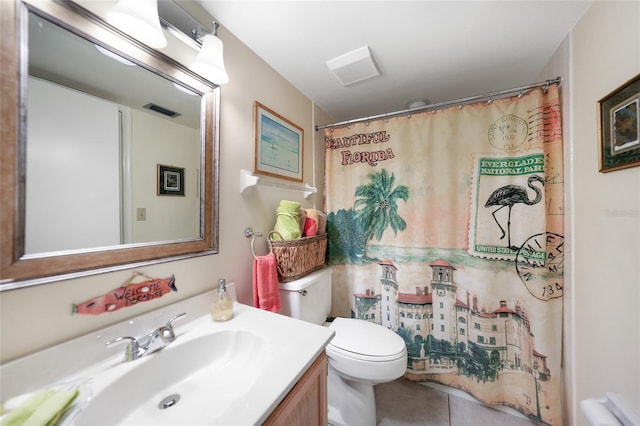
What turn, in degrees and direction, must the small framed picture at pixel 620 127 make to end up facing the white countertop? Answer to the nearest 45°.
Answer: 0° — it already faces it

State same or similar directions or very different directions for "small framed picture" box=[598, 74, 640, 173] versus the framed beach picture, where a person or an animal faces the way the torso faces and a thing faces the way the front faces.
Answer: very different directions

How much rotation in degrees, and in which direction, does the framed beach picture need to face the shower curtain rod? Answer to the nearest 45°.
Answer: approximately 45° to its left

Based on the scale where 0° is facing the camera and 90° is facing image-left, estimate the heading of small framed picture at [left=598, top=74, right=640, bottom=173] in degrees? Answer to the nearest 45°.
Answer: approximately 45°

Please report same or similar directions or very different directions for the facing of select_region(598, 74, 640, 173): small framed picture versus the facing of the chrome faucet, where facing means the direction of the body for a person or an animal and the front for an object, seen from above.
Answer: very different directions

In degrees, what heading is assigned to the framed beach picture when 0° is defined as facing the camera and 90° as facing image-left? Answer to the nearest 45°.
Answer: approximately 315°

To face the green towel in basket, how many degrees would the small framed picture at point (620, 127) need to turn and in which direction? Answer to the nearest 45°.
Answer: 0° — it already faces it
